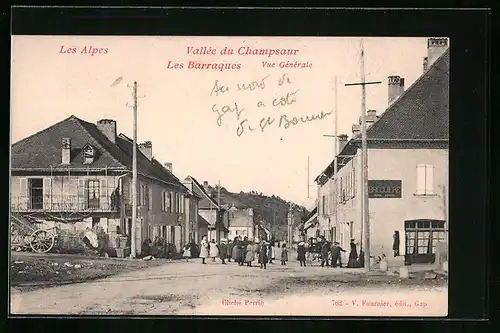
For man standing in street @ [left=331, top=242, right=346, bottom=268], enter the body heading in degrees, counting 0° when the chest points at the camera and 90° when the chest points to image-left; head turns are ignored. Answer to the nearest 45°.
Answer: approximately 0°

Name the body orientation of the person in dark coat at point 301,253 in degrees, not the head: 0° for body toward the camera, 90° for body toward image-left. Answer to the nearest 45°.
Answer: approximately 0°

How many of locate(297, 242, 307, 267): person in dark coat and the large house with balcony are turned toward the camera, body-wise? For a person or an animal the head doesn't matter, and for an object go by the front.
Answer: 2

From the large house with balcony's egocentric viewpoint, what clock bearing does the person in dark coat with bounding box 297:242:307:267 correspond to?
The person in dark coat is roughly at 9 o'clock from the large house with balcony.
